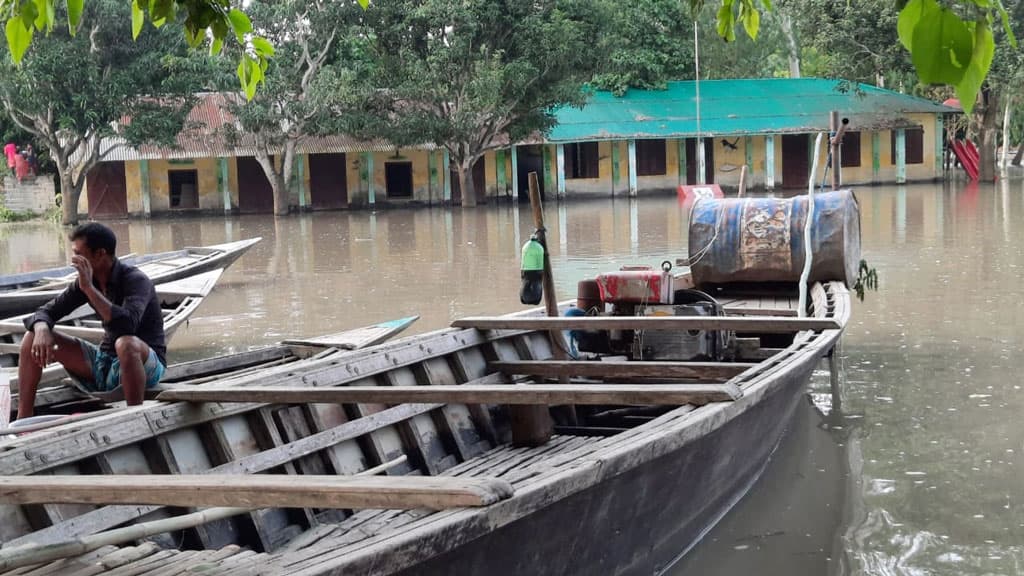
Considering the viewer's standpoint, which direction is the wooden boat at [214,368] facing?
facing away from the viewer and to the right of the viewer

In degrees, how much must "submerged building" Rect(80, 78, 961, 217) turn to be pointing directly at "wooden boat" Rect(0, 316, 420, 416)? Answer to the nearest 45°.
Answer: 0° — it already faces it

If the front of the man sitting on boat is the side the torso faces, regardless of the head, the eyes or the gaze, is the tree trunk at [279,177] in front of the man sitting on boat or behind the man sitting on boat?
behind

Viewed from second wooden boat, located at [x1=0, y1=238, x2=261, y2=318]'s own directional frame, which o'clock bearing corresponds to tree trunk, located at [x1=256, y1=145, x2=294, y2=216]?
The tree trunk is roughly at 11 o'clock from the second wooden boat.

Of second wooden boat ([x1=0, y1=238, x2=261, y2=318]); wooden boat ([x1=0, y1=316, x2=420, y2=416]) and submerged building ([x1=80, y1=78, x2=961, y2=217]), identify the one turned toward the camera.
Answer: the submerged building

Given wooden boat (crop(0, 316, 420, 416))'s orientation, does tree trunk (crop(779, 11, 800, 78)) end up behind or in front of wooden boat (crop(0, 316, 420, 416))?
in front

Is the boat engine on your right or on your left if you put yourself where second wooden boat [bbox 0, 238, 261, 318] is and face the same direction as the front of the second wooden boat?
on your right

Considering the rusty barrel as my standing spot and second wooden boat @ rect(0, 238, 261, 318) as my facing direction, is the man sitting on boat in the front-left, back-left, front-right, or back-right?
front-left

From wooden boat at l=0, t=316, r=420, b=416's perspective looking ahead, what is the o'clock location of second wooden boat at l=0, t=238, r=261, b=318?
The second wooden boat is roughly at 10 o'clock from the wooden boat.

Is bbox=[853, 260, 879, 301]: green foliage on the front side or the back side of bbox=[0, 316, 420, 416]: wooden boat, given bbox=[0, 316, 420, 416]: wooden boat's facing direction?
on the front side

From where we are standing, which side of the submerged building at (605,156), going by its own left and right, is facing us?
front

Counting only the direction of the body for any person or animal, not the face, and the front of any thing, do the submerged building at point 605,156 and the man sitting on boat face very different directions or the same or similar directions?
same or similar directions

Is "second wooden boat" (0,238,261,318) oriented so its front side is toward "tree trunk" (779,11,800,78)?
yes

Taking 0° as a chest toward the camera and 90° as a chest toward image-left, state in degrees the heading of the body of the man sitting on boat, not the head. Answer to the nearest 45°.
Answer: approximately 45°
